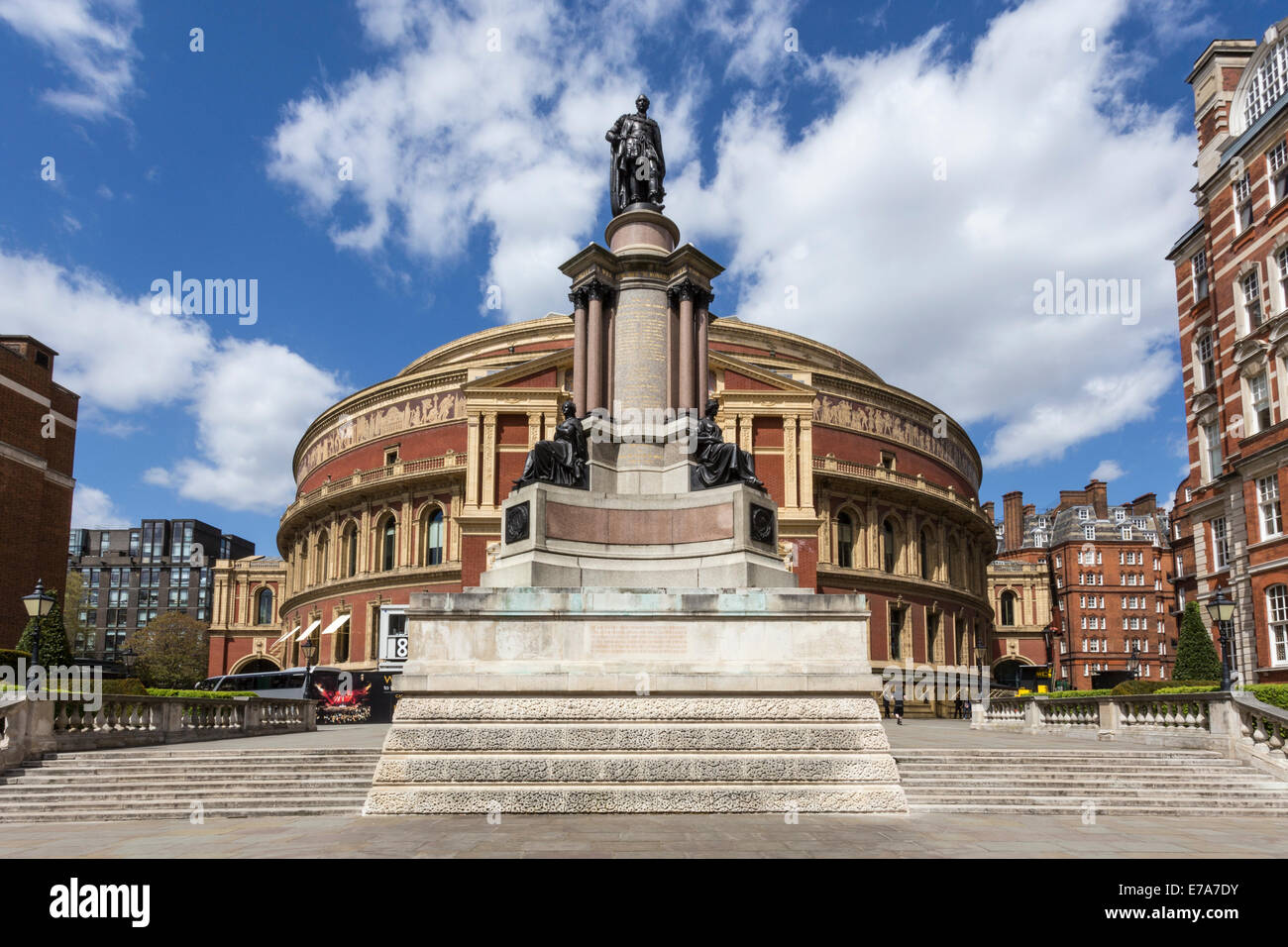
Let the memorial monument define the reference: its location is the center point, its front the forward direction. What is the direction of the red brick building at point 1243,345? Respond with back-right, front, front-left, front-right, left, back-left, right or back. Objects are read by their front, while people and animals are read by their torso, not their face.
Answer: back-left

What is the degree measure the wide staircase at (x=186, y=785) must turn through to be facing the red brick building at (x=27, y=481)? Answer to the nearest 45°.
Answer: approximately 180°

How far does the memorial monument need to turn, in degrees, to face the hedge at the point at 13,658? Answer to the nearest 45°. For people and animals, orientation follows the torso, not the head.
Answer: approximately 135° to its right

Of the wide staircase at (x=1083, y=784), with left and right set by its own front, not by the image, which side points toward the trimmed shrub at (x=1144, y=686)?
back

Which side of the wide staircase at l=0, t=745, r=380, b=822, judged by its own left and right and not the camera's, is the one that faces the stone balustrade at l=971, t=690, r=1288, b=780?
left

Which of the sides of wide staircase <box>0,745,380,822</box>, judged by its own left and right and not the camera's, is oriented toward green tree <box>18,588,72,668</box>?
back

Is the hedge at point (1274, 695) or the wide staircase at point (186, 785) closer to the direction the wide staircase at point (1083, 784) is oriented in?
the wide staircase

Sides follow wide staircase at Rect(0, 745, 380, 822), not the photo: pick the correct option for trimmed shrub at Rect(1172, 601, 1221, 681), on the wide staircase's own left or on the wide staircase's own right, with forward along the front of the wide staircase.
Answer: on the wide staircase's own left

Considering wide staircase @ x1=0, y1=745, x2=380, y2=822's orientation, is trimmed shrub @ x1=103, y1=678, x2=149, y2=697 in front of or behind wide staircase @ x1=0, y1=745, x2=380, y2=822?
behind

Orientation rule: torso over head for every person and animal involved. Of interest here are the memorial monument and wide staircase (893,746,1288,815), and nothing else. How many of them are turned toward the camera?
2

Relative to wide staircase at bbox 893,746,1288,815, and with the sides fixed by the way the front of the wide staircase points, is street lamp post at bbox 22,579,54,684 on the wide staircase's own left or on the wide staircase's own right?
on the wide staircase's own right
